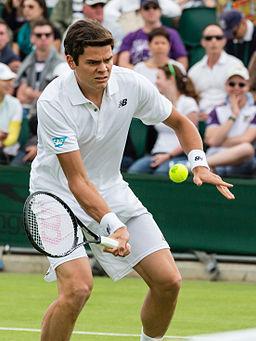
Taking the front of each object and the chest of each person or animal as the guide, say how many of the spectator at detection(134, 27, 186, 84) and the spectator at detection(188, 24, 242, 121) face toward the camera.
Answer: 2

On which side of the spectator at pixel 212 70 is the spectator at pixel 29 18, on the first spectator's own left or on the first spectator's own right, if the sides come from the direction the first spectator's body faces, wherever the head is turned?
on the first spectator's own right

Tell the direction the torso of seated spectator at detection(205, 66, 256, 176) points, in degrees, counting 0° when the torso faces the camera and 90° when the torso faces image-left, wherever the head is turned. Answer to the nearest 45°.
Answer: approximately 0°

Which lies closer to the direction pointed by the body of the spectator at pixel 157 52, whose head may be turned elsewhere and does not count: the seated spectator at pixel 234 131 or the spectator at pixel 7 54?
the seated spectator
